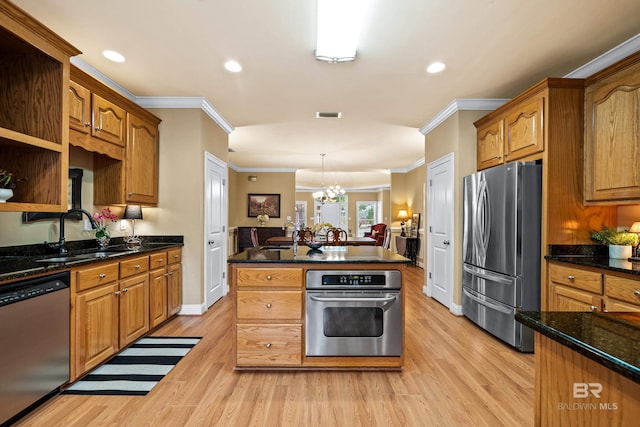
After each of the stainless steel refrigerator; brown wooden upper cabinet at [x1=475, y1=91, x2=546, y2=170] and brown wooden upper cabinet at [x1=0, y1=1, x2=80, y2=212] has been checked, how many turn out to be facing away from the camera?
0

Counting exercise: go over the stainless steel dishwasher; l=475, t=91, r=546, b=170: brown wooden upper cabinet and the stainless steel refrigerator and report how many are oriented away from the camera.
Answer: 0

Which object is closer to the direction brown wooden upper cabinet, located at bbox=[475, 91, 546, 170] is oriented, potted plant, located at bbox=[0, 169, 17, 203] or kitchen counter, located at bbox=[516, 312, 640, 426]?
the potted plant

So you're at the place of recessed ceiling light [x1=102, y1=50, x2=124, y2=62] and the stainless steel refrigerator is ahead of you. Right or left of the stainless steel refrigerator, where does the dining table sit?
left

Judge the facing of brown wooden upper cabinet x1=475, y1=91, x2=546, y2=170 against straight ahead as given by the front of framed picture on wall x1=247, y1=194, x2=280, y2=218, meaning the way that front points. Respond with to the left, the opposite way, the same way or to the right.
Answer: to the right

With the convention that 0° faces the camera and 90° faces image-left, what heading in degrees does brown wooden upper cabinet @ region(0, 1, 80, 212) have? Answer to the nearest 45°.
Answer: approximately 315°

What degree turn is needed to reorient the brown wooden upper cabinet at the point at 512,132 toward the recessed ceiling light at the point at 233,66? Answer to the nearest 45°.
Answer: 0° — it already faces it

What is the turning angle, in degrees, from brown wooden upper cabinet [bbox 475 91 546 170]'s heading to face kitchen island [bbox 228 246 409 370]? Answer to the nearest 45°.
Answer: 0° — it already faces it

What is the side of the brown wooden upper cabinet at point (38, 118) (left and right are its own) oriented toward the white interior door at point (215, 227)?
left

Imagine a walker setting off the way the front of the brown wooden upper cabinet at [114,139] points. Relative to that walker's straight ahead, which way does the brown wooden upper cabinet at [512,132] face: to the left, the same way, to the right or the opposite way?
the opposite way

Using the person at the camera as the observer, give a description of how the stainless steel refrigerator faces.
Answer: facing the viewer and to the left of the viewer

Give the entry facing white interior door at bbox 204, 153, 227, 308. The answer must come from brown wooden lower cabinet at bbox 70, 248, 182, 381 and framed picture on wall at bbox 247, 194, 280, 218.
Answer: the framed picture on wall

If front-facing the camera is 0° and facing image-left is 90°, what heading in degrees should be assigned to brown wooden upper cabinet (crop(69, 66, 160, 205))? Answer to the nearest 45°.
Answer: approximately 315°

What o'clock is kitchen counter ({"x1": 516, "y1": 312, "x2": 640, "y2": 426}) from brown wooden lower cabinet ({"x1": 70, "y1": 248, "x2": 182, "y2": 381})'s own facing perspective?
The kitchen counter is roughly at 1 o'clock from the brown wooden lower cabinet.

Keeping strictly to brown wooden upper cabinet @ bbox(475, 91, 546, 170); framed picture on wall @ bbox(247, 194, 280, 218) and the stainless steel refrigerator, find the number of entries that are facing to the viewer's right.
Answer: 0

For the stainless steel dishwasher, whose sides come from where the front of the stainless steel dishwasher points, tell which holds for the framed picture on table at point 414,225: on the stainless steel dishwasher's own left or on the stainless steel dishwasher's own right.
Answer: on the stainless steel dishwasher's own left

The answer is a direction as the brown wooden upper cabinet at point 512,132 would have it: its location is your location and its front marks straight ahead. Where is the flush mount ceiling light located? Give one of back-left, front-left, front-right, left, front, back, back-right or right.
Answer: front

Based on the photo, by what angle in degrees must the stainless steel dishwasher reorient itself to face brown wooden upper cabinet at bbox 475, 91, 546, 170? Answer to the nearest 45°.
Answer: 0° — it already faces it

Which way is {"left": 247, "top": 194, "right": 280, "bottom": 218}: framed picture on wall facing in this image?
toward the camera

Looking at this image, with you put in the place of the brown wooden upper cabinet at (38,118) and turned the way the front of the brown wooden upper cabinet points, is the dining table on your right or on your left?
on your left

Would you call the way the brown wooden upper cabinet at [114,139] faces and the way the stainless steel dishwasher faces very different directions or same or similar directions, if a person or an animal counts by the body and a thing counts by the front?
same or similar directions
